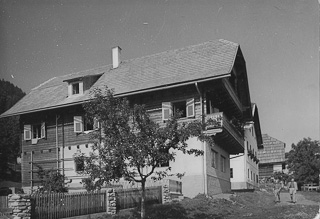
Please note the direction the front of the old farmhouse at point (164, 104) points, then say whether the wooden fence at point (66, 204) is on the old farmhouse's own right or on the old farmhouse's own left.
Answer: on the old farmhouse's own right
